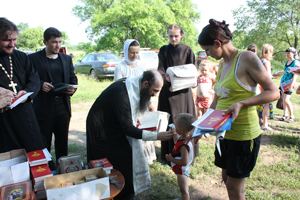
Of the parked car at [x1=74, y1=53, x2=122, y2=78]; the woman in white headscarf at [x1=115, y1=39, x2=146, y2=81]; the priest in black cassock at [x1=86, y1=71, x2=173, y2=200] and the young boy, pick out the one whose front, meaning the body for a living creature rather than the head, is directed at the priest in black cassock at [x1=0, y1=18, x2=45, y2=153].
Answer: the young boy

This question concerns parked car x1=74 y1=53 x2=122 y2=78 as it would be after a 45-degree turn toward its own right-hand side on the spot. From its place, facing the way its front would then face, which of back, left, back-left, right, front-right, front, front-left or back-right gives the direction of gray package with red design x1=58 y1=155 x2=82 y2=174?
back

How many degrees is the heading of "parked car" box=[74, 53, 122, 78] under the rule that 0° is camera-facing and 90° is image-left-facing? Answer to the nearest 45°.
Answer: approximately 135°

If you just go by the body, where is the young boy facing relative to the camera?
to the viewer's left

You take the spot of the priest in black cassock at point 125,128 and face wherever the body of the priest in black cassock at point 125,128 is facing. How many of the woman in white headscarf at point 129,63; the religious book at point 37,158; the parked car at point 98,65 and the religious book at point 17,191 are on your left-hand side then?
2

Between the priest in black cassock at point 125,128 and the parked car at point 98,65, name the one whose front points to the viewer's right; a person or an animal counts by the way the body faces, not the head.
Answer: the priest in black cassock

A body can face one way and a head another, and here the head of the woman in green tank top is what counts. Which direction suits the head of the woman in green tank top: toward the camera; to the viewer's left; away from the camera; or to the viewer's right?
to the viewer's left

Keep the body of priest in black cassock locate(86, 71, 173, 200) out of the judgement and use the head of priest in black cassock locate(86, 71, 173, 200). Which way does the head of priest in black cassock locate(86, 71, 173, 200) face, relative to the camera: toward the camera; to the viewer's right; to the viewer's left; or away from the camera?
to the viewer's right

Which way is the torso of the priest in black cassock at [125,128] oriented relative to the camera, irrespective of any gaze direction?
to the viewer's right

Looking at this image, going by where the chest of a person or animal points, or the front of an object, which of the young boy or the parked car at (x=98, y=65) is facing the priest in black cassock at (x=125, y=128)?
the young boy

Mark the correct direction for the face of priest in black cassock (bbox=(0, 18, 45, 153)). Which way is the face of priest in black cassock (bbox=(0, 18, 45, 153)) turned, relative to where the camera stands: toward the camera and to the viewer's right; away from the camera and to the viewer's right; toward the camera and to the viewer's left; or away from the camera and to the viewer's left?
toward the camera and to the viewer's right
